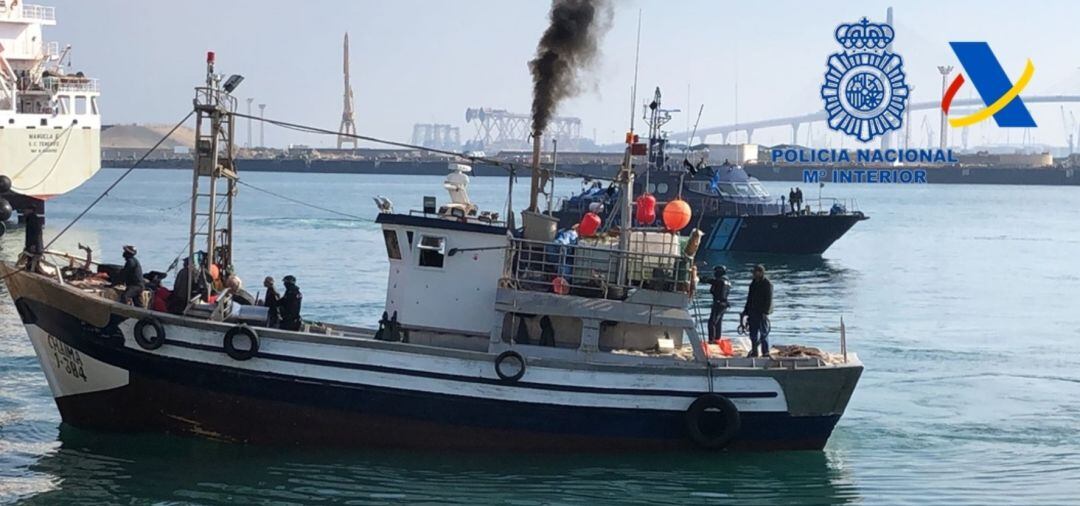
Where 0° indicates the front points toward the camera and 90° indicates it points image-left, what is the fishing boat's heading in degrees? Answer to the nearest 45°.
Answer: approximately 90°
